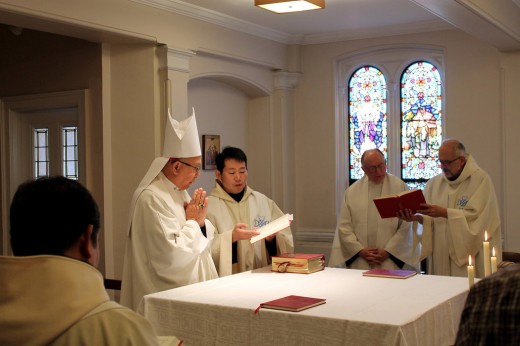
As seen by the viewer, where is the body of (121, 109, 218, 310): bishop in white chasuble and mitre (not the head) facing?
to the viewer's right

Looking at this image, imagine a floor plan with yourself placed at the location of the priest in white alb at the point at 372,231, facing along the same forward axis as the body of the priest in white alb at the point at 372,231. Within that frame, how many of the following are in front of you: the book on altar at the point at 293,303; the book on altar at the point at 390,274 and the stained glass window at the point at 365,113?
2

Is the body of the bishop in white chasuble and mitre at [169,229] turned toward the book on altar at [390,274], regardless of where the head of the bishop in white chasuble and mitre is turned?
yes

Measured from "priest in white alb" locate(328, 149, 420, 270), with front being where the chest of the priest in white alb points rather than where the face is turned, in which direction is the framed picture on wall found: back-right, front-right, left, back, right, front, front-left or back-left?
back-right

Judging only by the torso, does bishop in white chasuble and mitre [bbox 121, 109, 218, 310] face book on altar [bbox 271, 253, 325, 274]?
yes

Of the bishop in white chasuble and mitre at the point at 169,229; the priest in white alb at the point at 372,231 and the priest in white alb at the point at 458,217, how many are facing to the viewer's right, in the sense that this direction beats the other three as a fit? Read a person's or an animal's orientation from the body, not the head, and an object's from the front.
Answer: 1

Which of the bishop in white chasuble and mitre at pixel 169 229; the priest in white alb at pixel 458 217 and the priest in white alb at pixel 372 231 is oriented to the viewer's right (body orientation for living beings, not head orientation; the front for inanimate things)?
the bishop in white chasuble and mitre at pixel 169 229

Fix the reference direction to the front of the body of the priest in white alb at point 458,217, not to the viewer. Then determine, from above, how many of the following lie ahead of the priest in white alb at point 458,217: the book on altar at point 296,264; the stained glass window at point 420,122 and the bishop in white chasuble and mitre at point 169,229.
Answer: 2

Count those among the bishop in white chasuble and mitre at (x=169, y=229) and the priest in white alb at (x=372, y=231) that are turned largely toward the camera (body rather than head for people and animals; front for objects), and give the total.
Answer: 1

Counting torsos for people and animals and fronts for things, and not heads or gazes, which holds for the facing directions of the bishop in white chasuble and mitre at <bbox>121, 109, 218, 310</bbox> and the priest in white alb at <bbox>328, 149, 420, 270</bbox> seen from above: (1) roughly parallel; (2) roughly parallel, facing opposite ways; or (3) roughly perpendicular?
roughly perpendicular

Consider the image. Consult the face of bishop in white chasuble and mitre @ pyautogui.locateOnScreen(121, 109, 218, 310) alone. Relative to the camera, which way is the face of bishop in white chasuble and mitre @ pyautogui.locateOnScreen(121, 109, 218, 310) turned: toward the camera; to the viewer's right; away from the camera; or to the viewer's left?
to the viewer's right

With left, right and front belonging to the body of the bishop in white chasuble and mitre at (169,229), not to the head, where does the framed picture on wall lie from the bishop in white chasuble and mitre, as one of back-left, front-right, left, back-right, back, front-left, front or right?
left

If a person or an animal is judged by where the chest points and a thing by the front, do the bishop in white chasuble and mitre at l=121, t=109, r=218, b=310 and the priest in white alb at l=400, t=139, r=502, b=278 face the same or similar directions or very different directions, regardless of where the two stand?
very different directions
